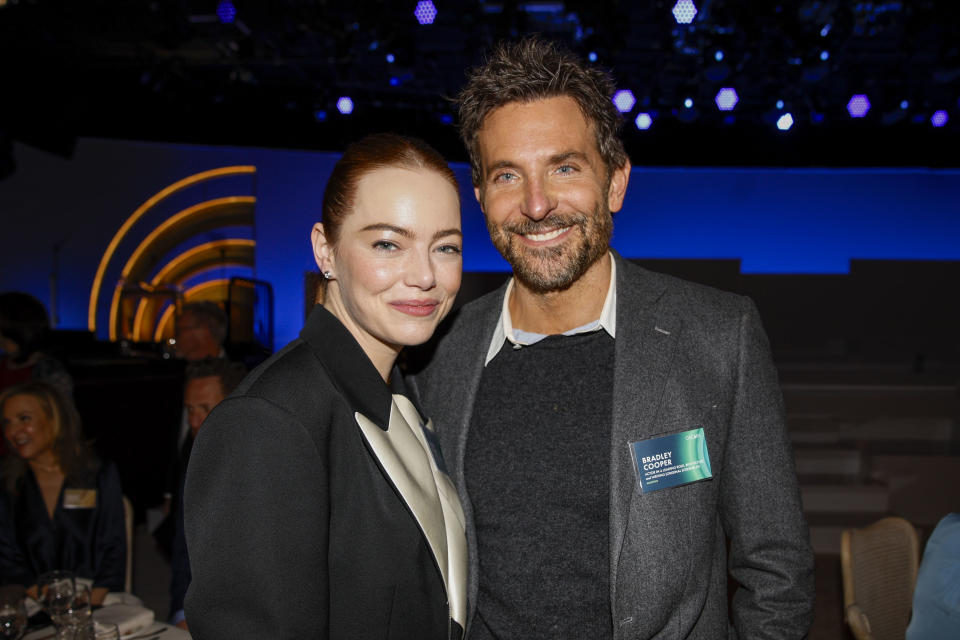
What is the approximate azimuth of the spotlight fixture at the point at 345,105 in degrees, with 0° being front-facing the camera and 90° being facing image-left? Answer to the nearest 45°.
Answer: approximately 0°

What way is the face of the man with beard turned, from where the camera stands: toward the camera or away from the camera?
toward the camera

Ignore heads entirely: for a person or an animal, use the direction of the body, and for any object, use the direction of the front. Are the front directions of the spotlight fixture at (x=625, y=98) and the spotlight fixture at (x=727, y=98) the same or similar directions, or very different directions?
same or similar directions

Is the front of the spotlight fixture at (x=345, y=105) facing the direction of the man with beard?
yes

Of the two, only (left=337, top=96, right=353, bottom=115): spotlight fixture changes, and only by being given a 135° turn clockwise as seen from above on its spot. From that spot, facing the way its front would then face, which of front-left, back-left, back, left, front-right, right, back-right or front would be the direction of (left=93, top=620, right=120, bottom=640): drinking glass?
back-left

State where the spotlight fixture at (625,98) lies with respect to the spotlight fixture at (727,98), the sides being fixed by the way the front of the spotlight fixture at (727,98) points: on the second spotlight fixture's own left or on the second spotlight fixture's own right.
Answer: on the second spotlight fixture's own right

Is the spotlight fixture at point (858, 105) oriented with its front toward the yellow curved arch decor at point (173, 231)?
no

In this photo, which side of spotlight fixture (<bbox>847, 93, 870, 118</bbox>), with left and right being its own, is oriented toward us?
front

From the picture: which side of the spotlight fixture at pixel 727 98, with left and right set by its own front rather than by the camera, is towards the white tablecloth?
front

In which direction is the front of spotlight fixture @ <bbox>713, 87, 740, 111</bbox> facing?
toward the camera

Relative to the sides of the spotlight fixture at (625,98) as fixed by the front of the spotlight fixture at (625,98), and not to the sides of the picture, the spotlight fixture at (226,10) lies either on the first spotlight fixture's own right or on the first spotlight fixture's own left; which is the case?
on the first spotlight fixture's own right

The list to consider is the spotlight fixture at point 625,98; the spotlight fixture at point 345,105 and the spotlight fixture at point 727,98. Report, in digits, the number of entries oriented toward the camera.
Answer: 3

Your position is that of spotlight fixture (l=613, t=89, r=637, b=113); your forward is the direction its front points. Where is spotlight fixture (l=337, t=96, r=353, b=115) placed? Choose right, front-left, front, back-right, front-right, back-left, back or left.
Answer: right

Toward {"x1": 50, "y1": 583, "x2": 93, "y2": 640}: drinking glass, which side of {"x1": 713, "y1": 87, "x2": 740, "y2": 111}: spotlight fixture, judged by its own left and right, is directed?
front

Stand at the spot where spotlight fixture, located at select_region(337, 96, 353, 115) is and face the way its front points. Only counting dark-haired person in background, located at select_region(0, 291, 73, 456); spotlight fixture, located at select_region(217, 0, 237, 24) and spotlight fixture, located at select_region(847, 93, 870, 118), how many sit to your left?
1
